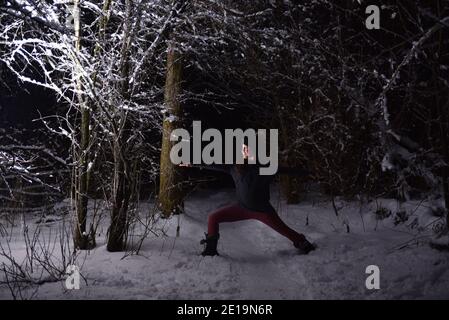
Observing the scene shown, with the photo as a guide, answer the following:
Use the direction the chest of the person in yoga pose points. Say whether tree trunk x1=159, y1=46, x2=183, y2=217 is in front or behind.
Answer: behind

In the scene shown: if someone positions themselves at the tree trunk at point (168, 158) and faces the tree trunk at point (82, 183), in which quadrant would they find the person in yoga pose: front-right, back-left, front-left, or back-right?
front-left

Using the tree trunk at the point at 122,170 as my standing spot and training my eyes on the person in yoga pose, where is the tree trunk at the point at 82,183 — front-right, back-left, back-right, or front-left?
back-left

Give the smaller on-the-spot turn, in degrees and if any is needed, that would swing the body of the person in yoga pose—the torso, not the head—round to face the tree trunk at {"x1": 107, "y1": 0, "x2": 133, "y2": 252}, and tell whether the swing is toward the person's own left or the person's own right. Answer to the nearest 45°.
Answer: approximately 90° to the person's own right

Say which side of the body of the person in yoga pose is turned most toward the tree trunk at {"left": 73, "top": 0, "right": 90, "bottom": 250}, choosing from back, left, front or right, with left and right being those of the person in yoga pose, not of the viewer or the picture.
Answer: right

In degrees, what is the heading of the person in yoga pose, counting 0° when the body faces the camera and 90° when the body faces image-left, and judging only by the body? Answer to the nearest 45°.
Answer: approximately 0°
